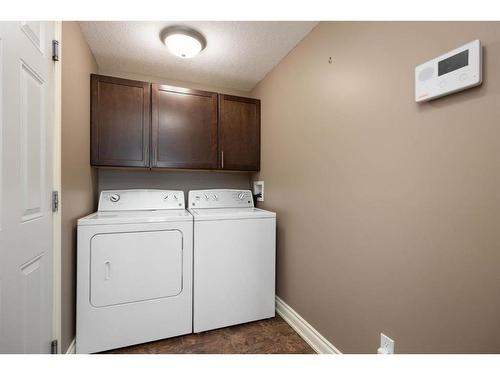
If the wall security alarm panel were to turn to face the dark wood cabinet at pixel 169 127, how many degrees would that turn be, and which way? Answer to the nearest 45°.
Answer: approximately 45° to its right

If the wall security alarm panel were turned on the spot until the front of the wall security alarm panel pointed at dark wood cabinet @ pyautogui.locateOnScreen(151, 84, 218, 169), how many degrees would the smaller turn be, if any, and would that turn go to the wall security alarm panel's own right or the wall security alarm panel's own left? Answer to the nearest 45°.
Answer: approximately 45° to the wall security alarm panel's own right

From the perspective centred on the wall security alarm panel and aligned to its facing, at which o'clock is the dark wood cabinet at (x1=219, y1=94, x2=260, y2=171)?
The dark wood cabinet is roughly at 2 o'clock from the wall security alarm panel.

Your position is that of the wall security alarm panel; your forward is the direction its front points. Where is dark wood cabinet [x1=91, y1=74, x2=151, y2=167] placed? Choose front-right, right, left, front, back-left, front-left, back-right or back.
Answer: front-right

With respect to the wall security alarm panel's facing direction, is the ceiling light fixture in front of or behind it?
in front

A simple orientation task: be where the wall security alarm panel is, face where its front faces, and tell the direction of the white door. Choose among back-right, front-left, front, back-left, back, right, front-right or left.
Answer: front

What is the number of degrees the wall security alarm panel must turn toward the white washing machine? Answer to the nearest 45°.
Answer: approximately 45° to its right

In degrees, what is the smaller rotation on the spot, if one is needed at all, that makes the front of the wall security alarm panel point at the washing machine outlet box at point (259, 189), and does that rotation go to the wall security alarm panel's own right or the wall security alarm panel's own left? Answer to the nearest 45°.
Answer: approximately 90° to the wall security alarm panel's own right

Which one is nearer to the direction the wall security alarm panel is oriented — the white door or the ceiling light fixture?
the white door

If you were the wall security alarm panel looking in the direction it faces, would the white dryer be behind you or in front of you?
in front
